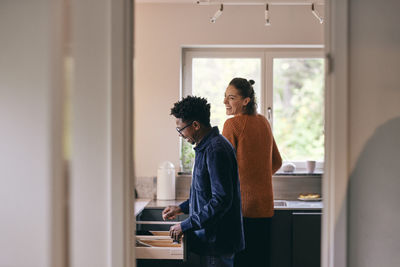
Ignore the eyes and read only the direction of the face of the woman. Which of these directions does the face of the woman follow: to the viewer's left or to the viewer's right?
to the viewer's left

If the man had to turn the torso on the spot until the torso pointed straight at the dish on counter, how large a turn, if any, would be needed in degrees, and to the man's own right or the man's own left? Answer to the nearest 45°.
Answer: approximately 135° to the man's own right

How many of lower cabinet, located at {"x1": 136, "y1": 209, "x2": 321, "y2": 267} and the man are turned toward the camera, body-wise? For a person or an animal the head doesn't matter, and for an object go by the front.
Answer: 1

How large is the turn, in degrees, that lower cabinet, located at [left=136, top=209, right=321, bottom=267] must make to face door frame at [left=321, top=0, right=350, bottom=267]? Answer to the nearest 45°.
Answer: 0° — it already faces it

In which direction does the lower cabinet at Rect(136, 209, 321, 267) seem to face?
toward the camera

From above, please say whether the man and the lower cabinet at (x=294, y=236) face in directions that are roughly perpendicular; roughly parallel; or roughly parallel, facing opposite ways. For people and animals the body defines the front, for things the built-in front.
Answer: roughly perpendicular

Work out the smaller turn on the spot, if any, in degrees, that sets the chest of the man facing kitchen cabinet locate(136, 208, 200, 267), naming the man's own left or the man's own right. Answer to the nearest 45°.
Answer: approximately 45° to the man's own right

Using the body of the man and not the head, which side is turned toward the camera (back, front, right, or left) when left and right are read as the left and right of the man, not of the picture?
left

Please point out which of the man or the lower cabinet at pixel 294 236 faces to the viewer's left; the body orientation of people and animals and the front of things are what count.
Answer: the man

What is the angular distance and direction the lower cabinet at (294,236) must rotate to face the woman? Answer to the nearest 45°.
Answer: approximately 45° to its right
